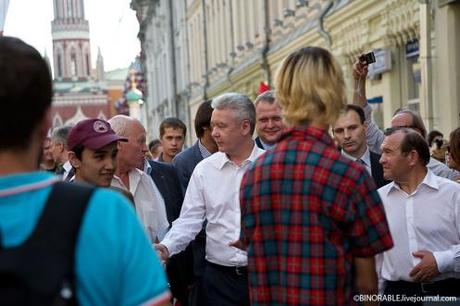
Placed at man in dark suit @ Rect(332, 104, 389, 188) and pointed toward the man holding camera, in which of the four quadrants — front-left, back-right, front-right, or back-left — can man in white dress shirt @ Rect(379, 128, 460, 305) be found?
back-right

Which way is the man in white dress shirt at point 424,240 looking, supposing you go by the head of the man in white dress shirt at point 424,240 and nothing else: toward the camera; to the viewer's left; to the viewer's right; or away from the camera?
to the viewer's left

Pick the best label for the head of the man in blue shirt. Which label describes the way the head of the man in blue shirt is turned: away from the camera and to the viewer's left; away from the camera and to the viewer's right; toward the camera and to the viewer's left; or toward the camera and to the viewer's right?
away from the camera and to the viewer's right

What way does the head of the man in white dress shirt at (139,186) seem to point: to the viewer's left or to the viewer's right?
to the viewer's right

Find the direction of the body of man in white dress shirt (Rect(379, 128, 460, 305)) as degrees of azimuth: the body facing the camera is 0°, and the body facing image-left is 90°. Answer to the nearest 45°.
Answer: approximately 45°

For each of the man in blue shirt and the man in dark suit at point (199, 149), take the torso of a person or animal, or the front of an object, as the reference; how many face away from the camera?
1

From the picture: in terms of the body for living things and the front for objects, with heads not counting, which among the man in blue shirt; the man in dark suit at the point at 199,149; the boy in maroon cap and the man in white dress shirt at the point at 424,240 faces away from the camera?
the man in blue shirt

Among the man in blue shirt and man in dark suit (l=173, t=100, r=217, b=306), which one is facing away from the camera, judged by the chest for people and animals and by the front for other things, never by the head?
the man in blue shirt

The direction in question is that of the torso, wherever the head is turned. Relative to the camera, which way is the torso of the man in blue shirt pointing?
away from the camera
